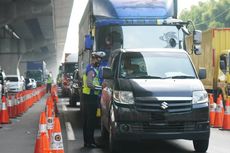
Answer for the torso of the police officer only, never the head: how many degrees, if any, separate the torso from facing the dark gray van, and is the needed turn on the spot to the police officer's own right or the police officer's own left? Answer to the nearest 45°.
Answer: approximately 45° to the police officer's own right

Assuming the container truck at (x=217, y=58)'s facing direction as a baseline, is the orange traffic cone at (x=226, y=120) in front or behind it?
in front

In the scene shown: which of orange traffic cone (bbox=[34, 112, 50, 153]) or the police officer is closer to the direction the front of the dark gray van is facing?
the orange traffic cone

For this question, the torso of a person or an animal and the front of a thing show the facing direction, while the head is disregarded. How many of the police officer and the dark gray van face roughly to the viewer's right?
1

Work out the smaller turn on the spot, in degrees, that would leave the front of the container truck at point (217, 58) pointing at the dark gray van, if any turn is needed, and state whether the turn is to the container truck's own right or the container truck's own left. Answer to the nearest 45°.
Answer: approximately 45° to the container truck's own right

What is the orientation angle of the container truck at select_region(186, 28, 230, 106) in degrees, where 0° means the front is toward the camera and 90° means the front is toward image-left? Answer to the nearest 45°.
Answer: approximately 315°

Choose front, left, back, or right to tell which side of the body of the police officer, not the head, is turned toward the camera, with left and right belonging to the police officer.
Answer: right

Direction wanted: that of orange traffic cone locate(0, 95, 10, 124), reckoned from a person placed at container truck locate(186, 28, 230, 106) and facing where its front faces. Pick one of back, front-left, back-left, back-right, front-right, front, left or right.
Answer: right

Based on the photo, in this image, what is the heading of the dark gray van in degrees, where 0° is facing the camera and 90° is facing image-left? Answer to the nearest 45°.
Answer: approximately 0°

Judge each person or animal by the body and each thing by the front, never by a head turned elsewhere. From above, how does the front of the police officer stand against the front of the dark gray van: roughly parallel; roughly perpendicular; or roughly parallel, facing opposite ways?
roughly perpendicular

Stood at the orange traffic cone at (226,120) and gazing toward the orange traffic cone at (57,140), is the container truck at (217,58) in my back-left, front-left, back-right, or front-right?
back-right
